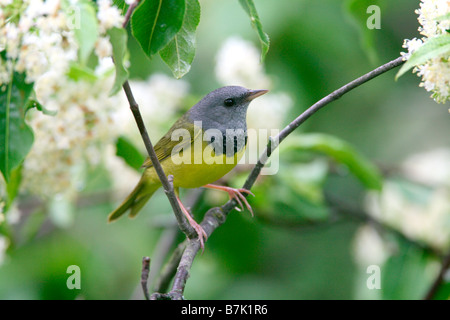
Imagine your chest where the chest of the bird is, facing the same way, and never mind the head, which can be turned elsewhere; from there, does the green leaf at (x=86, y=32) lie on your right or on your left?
on your right

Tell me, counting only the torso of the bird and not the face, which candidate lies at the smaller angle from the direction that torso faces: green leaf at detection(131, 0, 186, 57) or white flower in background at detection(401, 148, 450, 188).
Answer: the white flower in background

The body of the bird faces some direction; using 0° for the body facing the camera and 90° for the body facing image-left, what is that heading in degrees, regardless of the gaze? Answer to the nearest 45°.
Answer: approximately 270°

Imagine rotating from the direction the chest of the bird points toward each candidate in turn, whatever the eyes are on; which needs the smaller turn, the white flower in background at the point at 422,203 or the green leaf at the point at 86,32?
the white flower in background

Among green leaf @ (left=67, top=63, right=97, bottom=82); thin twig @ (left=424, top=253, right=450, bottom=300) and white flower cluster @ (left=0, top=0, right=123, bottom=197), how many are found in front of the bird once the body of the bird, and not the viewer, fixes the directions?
1

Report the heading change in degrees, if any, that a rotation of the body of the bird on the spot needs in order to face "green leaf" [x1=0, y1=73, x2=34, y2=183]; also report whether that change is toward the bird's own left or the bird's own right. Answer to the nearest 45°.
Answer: approximately 135° to the bird's own right

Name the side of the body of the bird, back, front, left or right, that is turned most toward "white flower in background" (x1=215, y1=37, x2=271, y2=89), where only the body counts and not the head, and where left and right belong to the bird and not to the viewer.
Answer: left
